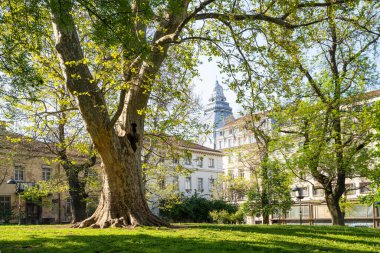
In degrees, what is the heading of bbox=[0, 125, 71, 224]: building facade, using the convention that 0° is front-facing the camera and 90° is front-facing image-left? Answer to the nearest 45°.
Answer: approximately 0°

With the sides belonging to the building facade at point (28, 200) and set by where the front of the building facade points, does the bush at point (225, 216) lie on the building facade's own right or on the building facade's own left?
on the building facade's own left

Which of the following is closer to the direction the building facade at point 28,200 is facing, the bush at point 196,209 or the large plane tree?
the large plane tree

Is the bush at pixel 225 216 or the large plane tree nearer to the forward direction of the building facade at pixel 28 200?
the large plane tree

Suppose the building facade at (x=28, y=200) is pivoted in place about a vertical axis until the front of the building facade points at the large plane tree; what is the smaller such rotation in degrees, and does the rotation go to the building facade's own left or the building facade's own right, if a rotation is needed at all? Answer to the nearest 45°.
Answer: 0° — it already faces it

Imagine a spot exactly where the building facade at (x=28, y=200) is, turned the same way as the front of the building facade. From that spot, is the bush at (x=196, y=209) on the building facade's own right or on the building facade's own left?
on the building facade's own left
